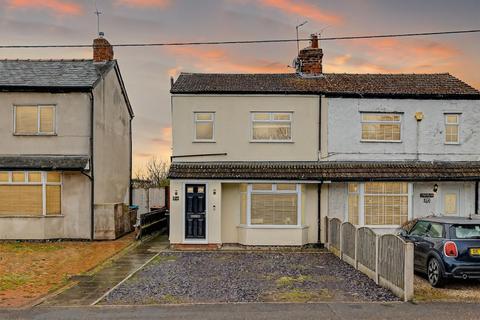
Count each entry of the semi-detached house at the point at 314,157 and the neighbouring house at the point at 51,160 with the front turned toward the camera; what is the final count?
2

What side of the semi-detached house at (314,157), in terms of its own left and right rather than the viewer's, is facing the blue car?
front

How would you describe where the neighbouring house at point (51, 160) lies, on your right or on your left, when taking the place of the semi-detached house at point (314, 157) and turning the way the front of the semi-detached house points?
on your right

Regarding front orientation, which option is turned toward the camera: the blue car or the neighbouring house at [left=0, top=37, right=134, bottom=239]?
the neighbouring house

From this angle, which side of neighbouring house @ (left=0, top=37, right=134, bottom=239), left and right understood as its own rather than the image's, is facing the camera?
front

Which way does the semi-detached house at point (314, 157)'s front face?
toward the camera

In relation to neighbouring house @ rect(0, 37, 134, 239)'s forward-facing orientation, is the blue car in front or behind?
in front

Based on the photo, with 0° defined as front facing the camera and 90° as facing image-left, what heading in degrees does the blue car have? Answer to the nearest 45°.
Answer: approximately 135°

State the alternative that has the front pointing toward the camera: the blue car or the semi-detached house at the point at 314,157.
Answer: the semi-detached house
